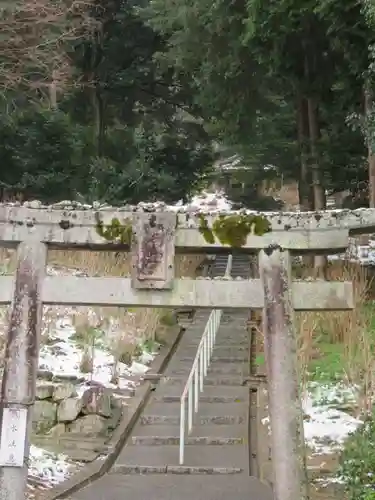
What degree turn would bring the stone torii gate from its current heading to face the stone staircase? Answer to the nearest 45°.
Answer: approximately 180°

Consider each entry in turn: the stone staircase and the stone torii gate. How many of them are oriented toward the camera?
2

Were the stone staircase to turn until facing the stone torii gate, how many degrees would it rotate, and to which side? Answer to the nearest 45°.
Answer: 0° — it already faces it

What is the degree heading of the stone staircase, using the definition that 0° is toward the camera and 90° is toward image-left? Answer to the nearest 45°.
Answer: approximately 0°

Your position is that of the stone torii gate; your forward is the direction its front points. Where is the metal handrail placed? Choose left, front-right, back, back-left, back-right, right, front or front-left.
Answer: back

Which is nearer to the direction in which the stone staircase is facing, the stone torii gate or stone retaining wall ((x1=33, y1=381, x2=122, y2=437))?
the stone torii gate
